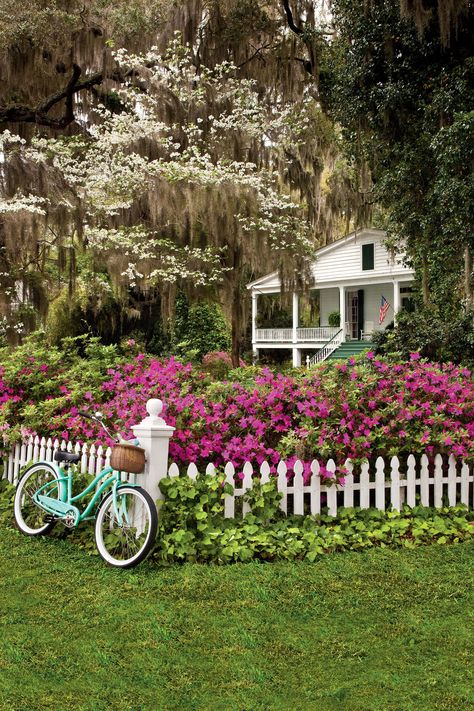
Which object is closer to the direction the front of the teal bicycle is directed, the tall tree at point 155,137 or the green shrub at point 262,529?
the green shrub

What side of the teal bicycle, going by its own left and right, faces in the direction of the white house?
left

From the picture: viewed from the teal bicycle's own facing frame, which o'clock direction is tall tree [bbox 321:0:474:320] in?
The tall tree is roughly at 9 o'clock from the teal bicycle.

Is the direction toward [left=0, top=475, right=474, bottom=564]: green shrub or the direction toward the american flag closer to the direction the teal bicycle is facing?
the green shrub

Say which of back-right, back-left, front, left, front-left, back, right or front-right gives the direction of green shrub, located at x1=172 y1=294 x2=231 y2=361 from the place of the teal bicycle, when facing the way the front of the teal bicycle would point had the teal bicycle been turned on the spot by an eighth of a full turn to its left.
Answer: left

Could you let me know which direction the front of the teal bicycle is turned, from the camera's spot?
facing the viewer and to the right of the viewer

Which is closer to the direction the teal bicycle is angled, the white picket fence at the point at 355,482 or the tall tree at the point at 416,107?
the white picket fence

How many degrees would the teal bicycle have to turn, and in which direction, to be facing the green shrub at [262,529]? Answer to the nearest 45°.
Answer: approximately 45° to its left
